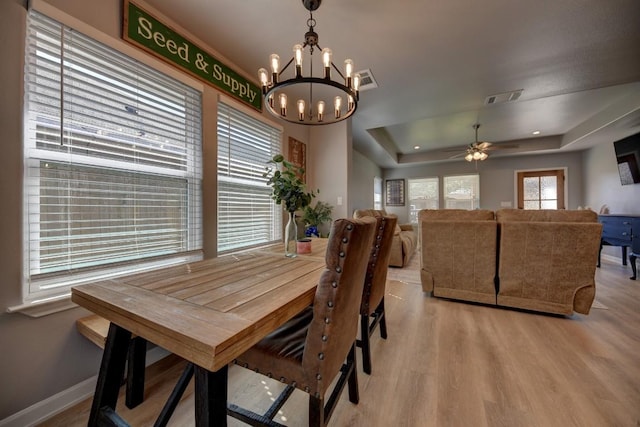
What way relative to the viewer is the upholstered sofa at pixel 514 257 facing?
away from the camera

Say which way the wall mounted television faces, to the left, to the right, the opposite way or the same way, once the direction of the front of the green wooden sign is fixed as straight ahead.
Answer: the opposite way

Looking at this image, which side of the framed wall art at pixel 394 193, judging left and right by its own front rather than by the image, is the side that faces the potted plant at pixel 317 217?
front

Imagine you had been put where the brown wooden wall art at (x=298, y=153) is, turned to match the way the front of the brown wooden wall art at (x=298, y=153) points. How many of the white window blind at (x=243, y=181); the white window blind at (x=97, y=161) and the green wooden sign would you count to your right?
3

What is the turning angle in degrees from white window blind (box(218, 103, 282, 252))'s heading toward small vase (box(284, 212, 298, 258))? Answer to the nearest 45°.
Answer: approximately 45° to its right

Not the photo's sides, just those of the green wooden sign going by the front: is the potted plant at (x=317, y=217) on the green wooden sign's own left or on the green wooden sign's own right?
on the green wooden sign's own left

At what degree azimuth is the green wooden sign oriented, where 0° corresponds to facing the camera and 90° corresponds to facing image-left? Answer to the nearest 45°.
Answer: approximately 315°

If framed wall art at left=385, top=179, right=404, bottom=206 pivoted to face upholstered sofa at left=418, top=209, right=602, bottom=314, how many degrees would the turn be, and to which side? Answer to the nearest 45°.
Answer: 0° — it already faces it

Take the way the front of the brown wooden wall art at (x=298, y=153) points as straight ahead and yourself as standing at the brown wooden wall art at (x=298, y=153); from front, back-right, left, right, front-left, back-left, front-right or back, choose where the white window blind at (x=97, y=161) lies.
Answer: right

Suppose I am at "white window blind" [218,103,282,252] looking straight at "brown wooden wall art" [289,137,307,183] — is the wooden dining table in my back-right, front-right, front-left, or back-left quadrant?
back-right

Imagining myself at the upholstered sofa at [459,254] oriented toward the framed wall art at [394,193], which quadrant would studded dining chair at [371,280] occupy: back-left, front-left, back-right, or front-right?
back-left

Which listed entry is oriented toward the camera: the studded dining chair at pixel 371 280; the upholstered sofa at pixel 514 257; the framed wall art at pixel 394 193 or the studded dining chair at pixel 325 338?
the framed wall art

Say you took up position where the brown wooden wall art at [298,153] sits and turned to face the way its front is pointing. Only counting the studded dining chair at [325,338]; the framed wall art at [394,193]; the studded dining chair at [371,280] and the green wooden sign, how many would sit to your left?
1

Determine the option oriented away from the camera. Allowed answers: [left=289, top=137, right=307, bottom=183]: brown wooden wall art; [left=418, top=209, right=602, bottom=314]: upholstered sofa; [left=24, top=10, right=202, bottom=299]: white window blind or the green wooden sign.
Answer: the upholstered sofa
